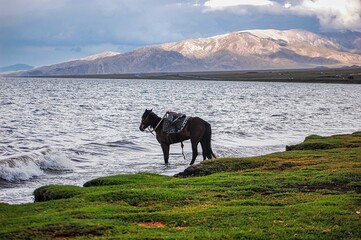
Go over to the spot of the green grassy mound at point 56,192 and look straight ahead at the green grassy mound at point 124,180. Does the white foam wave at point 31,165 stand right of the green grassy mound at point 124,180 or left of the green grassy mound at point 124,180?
left

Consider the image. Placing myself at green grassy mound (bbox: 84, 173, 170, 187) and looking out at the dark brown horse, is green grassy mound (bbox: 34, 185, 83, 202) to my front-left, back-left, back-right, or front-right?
back-left

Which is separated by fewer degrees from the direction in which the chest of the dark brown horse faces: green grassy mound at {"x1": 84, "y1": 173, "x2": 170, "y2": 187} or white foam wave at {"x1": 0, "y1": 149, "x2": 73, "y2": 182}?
the white foam wave

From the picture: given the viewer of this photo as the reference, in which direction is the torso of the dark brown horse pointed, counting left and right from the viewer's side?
facing to the left of the viewer

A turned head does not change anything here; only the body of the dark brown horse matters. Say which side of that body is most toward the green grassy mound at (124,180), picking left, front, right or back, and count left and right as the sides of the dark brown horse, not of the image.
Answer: left

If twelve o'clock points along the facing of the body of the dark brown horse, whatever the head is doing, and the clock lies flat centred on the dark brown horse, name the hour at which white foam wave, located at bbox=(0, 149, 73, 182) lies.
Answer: The white foam wave is roughly at 12 o'clock from the dark brown horse.

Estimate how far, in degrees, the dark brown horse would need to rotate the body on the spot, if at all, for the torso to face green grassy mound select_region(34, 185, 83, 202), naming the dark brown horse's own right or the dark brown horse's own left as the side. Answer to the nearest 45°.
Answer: approximately 45° to the dark brown horse's own left
